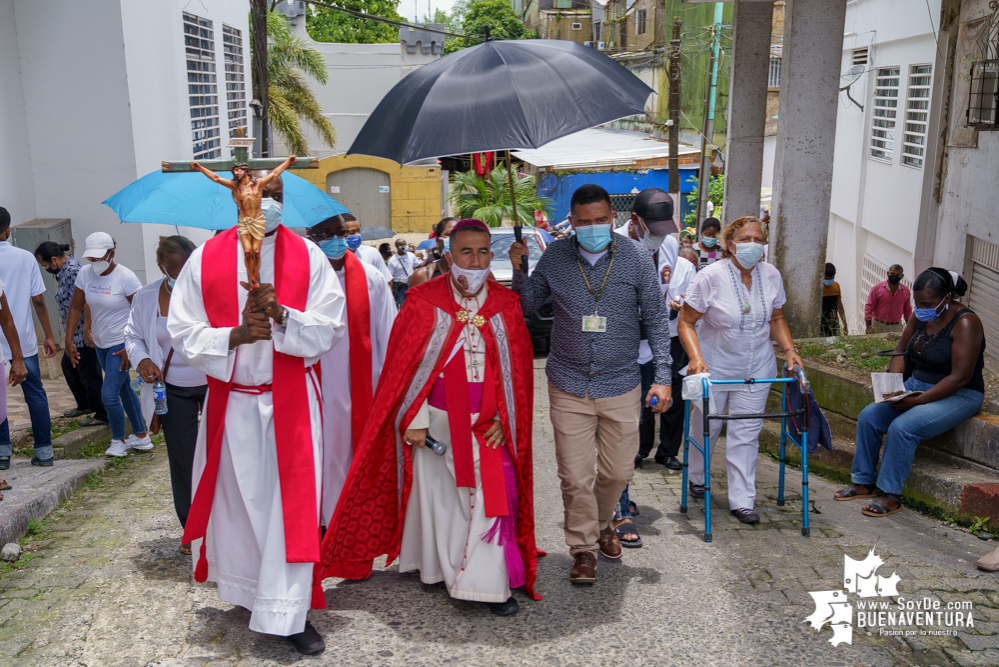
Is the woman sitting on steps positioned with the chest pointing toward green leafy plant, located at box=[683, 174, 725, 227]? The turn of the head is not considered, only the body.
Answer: no

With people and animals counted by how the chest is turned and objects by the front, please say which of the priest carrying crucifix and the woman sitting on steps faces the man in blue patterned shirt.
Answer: the woman sitting on steps

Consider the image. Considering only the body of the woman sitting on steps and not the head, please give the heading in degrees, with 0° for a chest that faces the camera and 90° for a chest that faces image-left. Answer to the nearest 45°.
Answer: approximately 45°

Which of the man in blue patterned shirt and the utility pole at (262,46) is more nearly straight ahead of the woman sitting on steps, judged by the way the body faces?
the man in blue patterned shirt

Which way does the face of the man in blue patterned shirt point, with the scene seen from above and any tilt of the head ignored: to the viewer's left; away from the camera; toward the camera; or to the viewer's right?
toward the camera

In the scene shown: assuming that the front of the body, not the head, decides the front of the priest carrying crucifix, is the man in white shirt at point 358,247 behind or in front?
behind

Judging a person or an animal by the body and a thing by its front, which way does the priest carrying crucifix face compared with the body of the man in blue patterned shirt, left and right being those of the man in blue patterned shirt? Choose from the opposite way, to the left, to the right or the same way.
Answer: the same way

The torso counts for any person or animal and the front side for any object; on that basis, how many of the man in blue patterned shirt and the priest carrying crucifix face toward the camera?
2

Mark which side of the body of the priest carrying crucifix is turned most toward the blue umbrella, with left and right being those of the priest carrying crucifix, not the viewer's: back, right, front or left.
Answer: back

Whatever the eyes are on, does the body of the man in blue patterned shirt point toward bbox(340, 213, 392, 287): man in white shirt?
no

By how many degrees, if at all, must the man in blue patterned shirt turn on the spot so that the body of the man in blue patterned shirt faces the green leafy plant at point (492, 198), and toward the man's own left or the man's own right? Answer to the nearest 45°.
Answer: approximately 180°

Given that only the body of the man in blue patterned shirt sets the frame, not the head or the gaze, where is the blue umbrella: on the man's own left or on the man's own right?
on the man's own right

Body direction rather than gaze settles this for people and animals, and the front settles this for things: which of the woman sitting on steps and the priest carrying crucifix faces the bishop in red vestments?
the woman sitting on steps

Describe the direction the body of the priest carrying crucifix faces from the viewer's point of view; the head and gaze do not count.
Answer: toward the camera

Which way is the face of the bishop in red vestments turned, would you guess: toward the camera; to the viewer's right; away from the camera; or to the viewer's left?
toward the camera

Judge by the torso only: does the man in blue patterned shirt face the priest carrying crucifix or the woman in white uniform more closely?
the priest carrying crucifix

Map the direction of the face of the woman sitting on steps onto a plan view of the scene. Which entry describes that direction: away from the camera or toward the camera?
toward the camera

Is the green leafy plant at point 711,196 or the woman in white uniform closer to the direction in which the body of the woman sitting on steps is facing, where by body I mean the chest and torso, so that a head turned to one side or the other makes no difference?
the woman in white uniform

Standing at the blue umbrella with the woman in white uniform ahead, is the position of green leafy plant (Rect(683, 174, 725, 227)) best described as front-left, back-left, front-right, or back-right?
front-left
